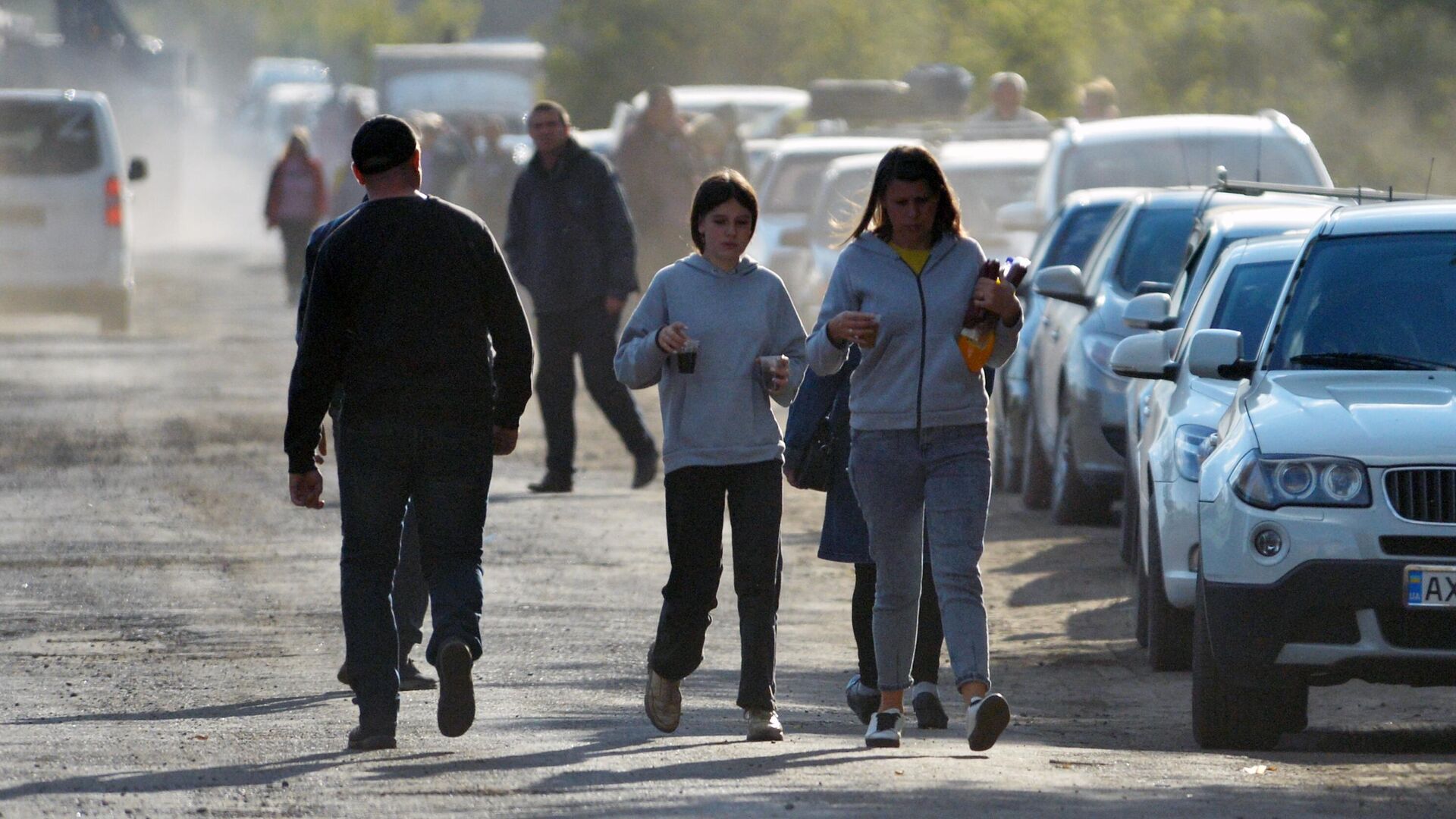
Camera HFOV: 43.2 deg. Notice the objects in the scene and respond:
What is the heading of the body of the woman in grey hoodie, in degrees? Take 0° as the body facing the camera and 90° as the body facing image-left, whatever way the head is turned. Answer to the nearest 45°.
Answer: approximately 0°

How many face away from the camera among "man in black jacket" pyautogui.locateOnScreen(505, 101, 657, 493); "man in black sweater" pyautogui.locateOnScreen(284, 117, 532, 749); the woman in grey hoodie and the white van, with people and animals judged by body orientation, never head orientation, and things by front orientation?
2

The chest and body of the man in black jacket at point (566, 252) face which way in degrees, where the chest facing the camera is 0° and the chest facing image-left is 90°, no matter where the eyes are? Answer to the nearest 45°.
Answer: approximately 45°

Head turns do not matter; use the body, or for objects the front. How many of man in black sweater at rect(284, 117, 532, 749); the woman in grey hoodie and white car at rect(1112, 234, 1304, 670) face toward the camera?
2

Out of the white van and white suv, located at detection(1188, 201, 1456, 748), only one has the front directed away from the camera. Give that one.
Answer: the white van

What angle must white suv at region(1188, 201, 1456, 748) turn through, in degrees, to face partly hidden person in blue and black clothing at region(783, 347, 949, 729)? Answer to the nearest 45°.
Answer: approximately 90° to its right

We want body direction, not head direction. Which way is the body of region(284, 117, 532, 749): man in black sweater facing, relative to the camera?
away from the camera

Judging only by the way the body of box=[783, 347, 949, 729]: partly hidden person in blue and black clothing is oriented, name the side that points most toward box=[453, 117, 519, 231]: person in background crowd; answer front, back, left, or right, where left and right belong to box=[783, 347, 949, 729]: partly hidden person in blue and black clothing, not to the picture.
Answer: back

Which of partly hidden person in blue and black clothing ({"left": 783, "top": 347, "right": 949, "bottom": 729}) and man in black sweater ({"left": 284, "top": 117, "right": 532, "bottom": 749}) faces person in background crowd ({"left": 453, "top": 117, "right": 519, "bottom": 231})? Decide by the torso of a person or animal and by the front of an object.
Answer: the man in black sweater

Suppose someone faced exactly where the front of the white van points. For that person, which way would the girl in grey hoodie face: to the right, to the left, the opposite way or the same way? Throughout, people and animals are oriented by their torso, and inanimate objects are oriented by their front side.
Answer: the opposite way
